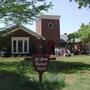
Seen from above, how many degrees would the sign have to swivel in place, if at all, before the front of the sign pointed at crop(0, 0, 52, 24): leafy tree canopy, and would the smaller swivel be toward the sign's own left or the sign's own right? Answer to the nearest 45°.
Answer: approximately 180°

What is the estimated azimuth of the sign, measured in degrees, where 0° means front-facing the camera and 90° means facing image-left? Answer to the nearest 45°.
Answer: approximately 0°
